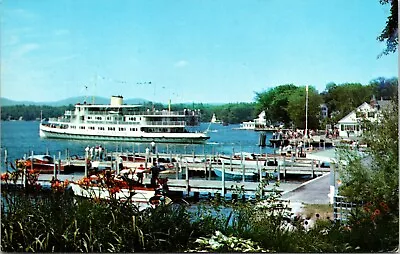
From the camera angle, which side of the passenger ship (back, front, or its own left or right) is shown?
left

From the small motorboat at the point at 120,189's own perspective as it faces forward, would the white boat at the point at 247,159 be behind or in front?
behind

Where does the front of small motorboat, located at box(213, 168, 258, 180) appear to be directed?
to the viewer's left

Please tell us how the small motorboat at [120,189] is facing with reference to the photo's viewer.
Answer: facing to the left of the viewer

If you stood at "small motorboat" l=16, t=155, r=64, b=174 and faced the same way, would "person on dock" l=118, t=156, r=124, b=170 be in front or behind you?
behind

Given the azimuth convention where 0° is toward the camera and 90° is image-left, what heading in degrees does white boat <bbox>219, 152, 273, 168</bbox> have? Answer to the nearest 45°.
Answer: approximately 90°

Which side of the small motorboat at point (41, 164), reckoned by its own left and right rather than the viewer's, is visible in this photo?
left
